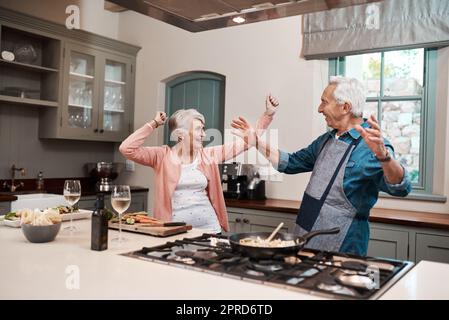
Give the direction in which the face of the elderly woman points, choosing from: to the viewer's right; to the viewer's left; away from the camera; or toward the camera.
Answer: to the viewer's right

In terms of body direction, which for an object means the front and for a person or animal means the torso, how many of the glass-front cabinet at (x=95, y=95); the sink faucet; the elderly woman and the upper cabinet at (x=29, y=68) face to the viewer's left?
0

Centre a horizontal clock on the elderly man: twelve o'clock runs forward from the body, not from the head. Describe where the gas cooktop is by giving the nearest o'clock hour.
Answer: The gas cooktop is roughly at 11 o'clock from the elderly man.

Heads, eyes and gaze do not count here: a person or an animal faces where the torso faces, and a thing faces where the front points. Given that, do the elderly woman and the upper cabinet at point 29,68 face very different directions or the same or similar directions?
same or similar directions

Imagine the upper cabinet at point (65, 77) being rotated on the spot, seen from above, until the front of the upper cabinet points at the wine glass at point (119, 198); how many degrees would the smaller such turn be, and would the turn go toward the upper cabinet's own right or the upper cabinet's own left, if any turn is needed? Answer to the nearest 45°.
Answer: approximately 45° to the upper cabinet's own right

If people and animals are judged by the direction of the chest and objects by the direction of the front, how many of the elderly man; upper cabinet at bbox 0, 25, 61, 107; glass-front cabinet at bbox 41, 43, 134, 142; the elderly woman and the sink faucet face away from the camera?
0

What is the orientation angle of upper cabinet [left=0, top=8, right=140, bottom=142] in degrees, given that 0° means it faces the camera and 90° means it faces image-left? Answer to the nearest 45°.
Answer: approximately 315°

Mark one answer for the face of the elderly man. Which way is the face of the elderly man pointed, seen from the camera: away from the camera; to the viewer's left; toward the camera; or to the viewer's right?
to the viewer's left

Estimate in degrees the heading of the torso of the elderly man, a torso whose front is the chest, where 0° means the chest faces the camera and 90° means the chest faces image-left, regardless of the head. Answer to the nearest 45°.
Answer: approximately 45°

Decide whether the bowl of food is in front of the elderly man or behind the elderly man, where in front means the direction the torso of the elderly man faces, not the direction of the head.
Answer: in front

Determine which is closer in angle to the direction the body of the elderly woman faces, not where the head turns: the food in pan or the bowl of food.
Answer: the food in pan

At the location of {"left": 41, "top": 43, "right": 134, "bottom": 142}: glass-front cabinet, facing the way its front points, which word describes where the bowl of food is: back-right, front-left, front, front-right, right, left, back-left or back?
front-right
